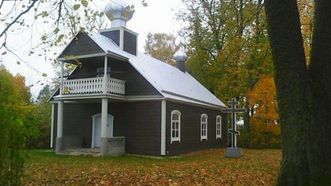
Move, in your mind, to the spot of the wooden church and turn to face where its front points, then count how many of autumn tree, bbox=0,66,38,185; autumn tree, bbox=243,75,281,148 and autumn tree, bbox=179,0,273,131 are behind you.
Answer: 2

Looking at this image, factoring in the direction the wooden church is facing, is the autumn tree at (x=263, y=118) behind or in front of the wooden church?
behind

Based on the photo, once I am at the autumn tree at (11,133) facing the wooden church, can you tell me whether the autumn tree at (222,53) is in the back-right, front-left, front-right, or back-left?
front-right

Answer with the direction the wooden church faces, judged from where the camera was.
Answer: facing the viewer and to the left of the viewer

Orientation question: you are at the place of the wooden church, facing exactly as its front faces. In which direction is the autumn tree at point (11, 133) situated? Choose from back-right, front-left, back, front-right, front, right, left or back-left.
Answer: front-left

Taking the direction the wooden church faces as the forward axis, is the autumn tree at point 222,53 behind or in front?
behind

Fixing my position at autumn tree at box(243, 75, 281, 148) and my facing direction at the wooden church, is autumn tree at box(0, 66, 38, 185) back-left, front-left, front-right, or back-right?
front-left

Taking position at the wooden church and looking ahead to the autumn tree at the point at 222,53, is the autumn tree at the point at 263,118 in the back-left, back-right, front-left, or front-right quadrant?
front-right
